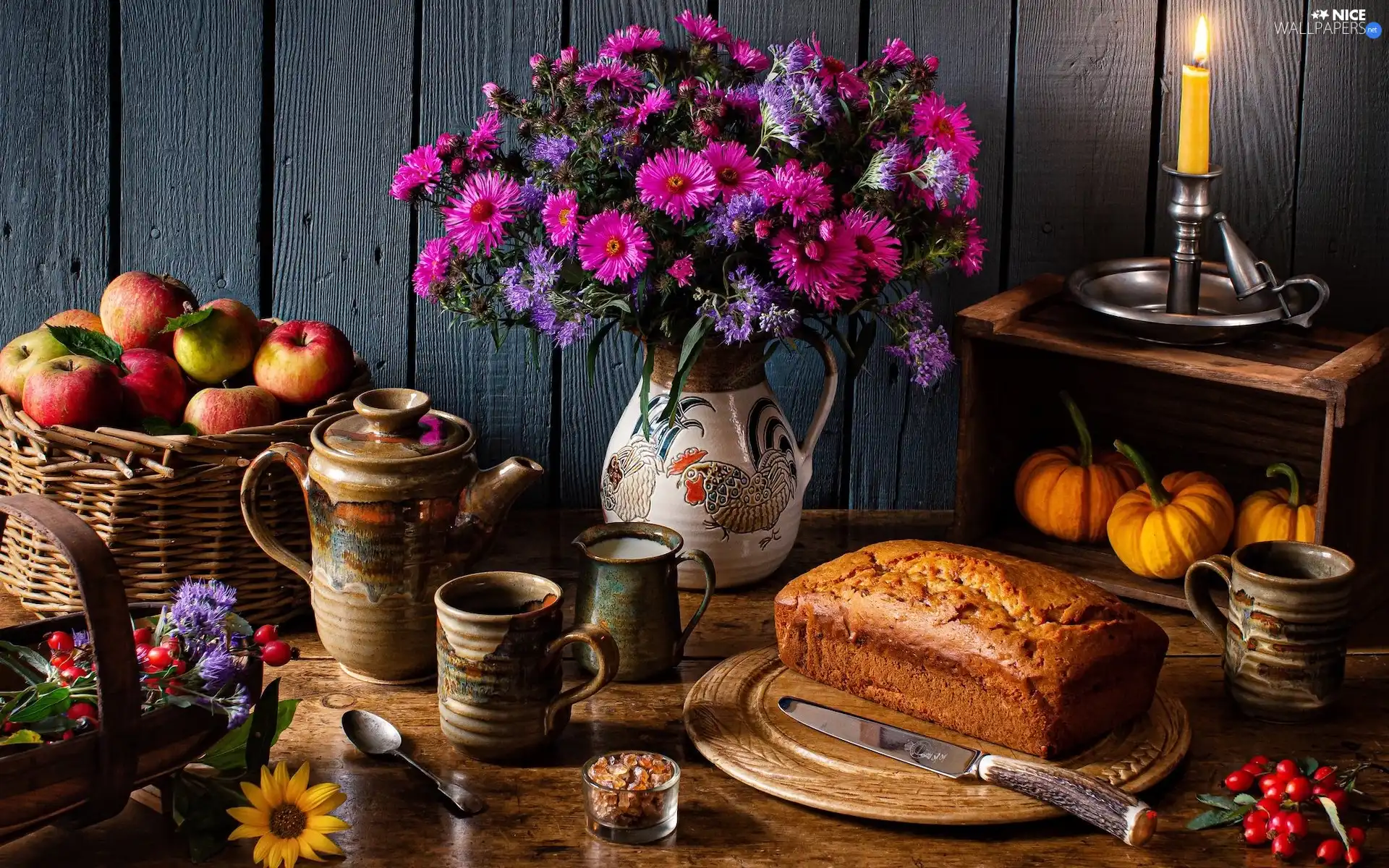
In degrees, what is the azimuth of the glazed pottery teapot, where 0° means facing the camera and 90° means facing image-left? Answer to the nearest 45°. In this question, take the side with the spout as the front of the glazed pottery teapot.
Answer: approximately 270°

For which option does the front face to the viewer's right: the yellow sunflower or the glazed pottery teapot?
the glazed pottery teapot

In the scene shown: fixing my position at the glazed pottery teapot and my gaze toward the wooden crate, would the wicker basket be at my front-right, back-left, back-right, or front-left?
back-left

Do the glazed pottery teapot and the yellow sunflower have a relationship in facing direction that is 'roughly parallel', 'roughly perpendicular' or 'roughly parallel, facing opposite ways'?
roughly perpendicular

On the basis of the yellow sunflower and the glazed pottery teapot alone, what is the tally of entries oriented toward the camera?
1
